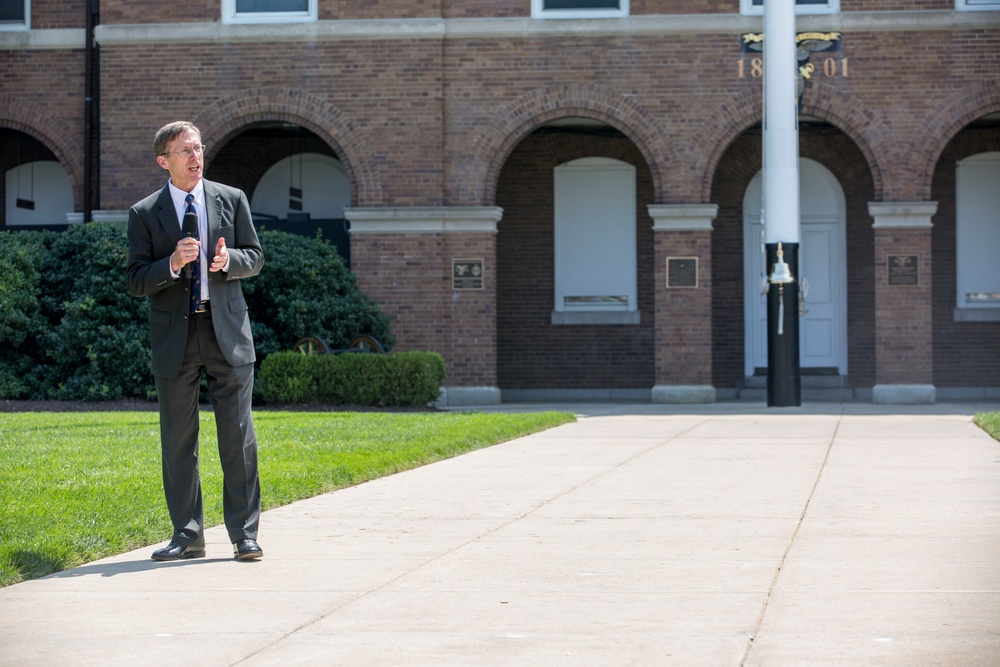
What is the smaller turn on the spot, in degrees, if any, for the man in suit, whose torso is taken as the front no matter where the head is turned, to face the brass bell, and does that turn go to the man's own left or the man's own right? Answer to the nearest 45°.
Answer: approximately 135° to the man's own left

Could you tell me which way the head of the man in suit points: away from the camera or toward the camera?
toward the camera

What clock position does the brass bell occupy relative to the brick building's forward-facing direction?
The brass bell is roughly at 10 o'clock from the brick building.

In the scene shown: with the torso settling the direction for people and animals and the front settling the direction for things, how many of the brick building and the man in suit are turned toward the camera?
2

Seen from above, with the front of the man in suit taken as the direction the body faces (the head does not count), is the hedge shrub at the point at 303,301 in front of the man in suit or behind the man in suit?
behind

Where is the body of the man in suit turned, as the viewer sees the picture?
toward the camera

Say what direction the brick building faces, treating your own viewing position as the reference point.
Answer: facing the viewer

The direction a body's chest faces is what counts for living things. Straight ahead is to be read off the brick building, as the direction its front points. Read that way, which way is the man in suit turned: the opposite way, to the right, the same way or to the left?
the same way

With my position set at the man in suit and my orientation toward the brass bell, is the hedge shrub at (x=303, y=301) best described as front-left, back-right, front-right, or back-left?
front-left

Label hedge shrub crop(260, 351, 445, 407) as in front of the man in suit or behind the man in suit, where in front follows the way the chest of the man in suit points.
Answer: behind
